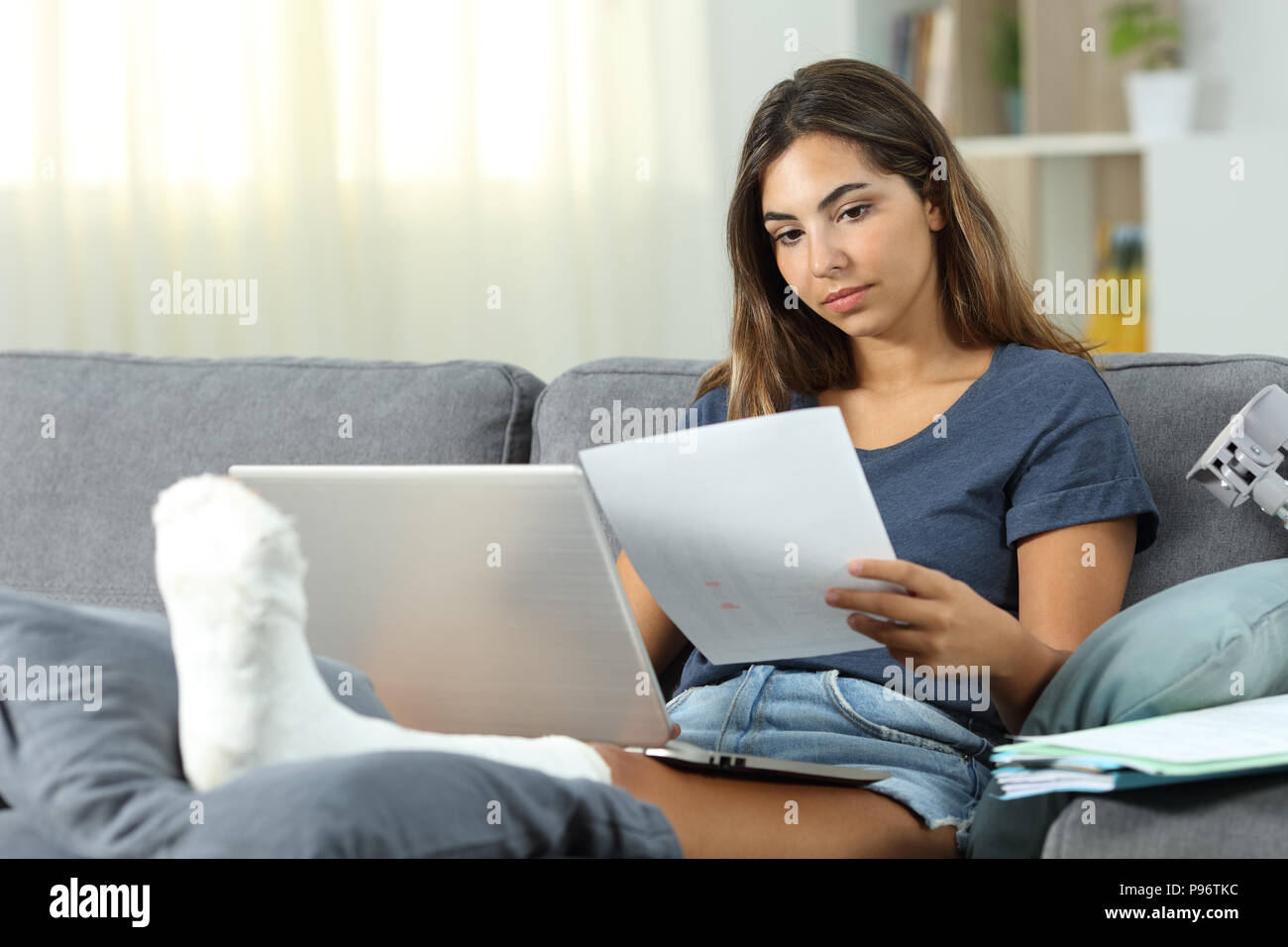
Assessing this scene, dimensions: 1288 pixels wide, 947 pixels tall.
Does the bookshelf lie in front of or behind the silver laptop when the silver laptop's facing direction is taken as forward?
in front

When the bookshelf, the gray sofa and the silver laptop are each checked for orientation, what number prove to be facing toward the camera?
2

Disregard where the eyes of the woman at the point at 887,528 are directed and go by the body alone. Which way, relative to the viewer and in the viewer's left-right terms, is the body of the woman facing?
facing the viewer and to the left of the viewer

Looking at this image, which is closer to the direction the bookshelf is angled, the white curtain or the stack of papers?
the stack of papers

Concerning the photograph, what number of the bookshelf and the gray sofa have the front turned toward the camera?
2

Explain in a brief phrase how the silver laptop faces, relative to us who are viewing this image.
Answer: facing away from the viewer and to the right of the viewer

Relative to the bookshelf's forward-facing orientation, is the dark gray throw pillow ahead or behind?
ahead

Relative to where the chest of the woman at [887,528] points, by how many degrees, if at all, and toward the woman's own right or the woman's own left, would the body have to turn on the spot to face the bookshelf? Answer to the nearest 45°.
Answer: approximately 135° to the woman's own right

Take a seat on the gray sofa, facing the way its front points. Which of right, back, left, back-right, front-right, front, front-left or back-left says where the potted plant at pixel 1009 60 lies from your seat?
back-left

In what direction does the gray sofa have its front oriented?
toward the camera

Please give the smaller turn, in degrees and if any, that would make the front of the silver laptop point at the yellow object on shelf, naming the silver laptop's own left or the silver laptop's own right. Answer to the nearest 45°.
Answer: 0° — it already faces it

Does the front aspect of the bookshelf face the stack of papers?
yes

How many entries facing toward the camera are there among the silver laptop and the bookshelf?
1

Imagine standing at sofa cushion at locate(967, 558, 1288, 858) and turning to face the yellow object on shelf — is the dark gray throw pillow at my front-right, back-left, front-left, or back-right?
back-left

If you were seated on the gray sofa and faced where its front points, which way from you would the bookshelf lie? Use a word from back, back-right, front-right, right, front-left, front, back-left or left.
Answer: back-left

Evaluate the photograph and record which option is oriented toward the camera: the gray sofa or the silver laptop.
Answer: the gray sofa

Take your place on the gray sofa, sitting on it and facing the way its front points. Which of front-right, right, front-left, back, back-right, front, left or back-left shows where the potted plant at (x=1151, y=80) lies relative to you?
back-left

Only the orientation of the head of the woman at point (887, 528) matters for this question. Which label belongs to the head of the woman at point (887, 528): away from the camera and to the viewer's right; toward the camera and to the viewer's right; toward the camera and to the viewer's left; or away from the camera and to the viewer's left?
toward the camera and to the viewer's left
